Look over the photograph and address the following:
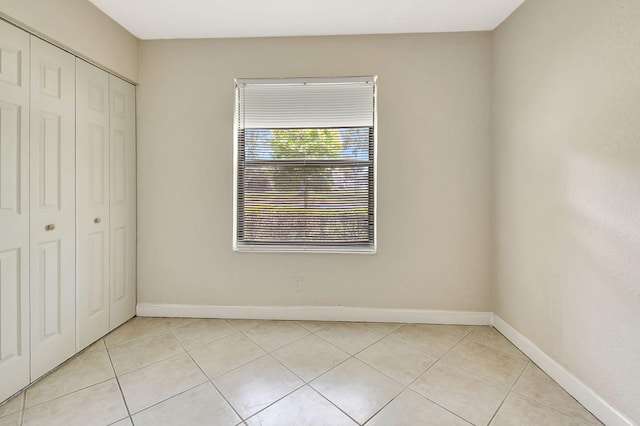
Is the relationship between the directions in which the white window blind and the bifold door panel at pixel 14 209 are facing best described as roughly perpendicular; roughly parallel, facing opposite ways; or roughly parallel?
roughly perpendicular

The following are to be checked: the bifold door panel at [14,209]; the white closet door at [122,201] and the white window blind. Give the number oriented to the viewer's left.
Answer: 0

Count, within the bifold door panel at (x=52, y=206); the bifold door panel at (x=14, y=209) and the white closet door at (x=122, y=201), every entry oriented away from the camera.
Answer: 0

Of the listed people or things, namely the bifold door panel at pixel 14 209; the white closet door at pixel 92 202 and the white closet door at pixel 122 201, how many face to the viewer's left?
0

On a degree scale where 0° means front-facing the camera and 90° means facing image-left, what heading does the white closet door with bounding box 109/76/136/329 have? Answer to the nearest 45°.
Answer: approximately 315°

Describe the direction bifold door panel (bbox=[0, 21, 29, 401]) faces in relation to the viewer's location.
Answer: facing the viewer and to the right of the viewer

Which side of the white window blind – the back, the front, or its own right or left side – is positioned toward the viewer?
front
